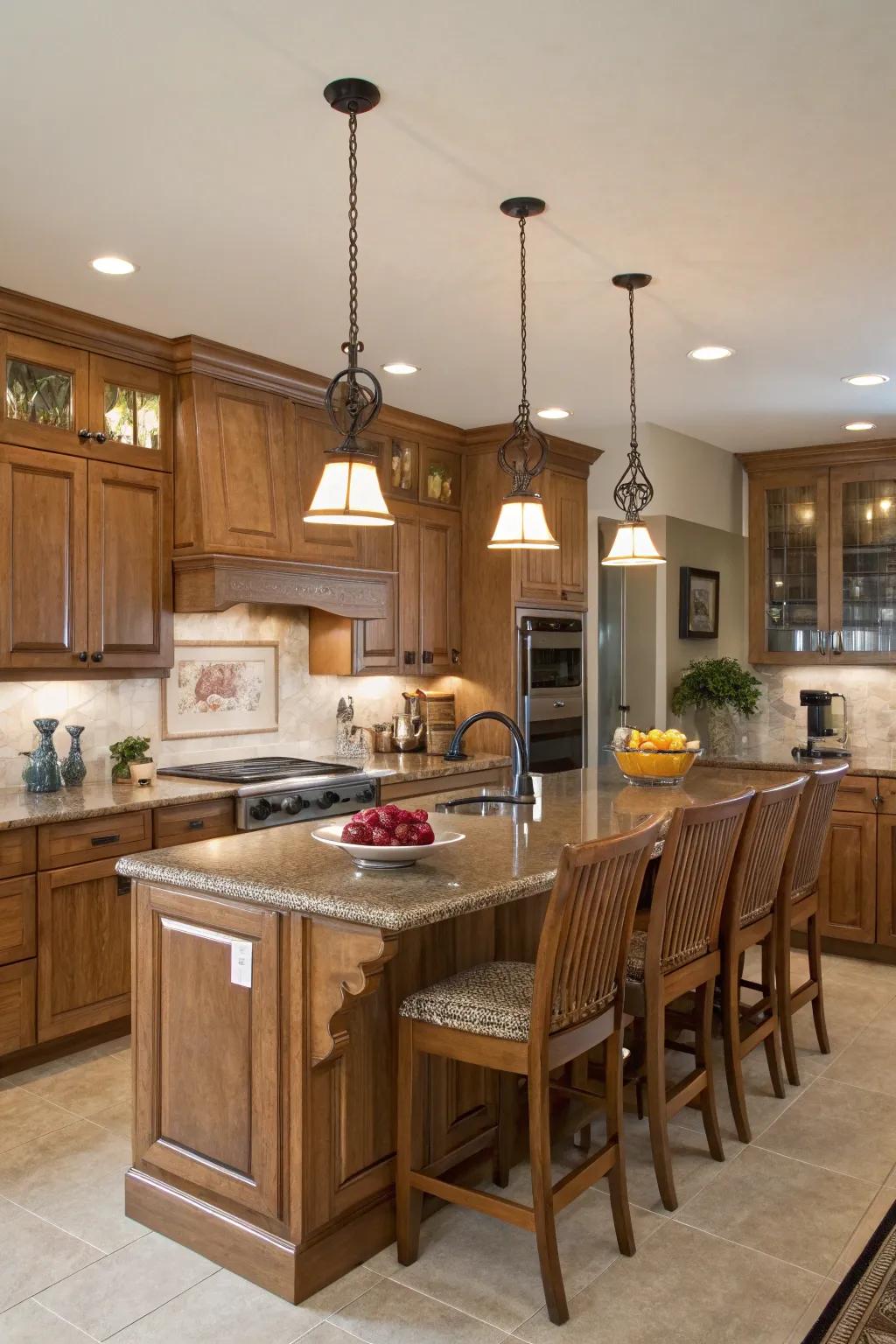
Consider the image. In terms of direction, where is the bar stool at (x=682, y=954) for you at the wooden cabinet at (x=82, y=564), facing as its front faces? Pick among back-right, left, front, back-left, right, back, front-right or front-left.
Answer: front

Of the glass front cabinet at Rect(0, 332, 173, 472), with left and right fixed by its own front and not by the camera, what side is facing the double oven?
left

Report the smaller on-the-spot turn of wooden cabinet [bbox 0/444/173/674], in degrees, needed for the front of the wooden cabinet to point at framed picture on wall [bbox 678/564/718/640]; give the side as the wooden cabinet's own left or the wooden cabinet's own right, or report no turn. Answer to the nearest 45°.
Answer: approximately 45° to the wooden cabinet's own left

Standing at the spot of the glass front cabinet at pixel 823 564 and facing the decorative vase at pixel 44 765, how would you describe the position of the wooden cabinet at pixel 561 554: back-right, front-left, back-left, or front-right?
front-right

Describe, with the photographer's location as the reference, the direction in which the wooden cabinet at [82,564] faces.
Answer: facing the viewer and to the right of the viewer

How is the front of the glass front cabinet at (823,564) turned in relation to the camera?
facing the viewer

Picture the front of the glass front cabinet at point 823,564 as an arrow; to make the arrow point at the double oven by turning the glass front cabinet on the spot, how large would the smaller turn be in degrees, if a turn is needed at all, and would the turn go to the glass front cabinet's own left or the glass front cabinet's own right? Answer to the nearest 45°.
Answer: approximately 45° to the glass front cabinet's own right

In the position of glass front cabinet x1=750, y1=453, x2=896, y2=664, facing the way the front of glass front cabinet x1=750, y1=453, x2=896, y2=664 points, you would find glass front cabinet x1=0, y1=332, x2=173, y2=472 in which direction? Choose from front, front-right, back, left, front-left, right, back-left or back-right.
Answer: front-right

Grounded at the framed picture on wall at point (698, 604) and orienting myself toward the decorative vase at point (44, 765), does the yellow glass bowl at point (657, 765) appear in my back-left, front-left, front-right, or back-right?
front-left

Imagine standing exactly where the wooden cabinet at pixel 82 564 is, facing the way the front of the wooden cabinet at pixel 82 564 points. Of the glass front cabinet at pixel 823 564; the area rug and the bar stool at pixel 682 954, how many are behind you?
0

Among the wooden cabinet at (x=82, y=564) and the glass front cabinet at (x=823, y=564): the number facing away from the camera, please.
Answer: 0

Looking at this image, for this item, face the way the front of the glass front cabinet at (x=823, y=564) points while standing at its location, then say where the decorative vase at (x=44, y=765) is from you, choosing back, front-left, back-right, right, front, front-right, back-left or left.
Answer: front-right

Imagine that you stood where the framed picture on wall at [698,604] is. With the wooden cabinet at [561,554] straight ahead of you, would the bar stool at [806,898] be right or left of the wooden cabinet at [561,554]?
left

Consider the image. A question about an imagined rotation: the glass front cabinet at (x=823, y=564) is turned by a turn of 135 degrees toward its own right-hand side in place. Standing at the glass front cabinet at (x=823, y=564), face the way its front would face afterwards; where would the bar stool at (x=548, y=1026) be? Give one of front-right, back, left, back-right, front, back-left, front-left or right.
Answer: back-left

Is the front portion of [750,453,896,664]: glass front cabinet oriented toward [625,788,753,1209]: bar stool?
yes

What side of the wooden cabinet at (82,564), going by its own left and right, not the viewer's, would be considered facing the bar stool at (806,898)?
front
